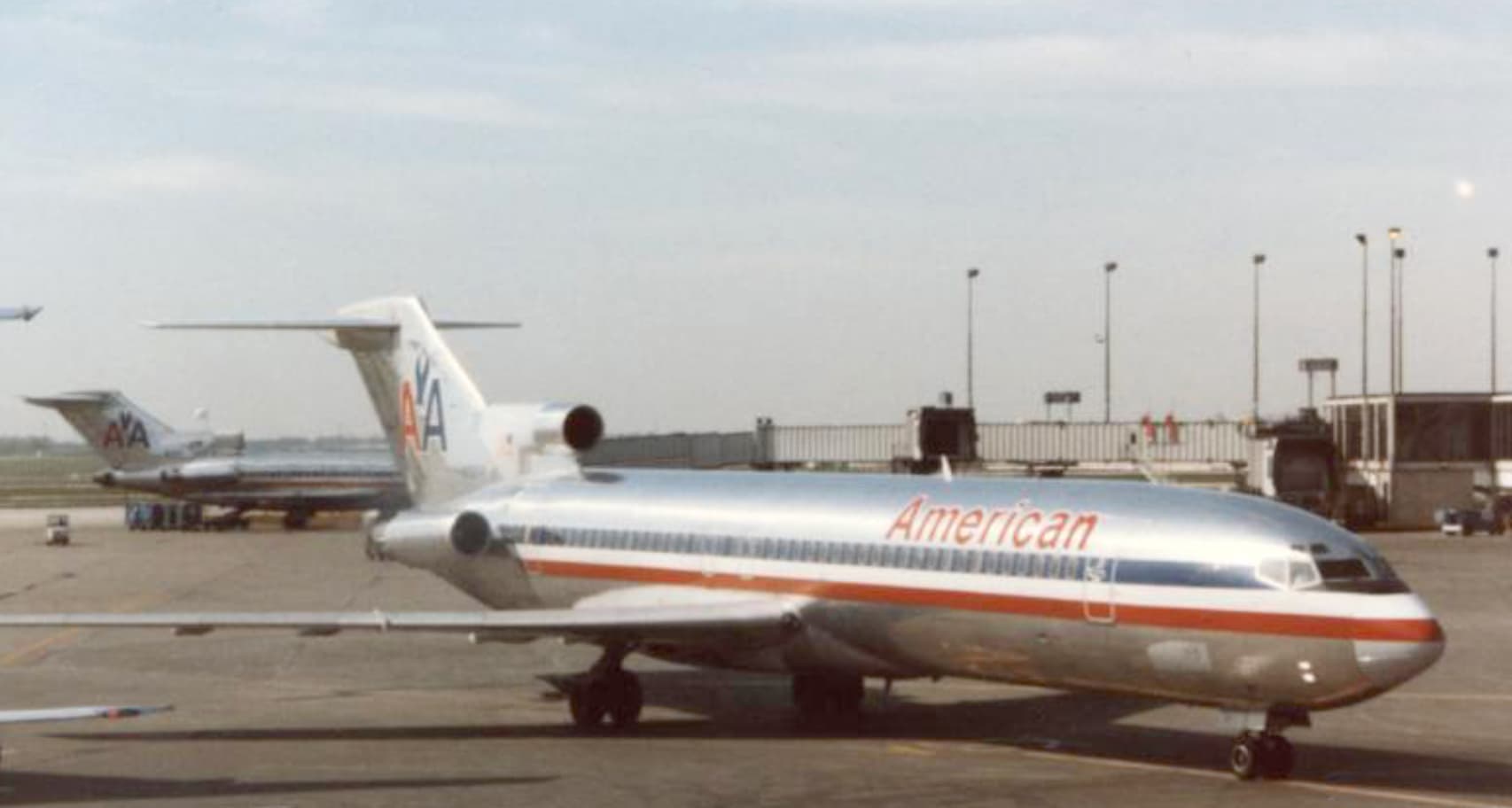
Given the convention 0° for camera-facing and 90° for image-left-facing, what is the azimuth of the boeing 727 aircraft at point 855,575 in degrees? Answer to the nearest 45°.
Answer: approximately 315°
